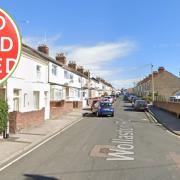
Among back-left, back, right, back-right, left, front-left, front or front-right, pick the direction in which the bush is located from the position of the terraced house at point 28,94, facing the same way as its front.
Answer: front-right

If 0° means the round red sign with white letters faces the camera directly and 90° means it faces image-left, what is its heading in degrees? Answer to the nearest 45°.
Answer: approximately 0°

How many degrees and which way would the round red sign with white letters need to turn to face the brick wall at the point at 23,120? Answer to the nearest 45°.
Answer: approximately 180°

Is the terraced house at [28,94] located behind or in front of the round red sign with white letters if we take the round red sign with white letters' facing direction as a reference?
behind

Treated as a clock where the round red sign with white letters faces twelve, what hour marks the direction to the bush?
The bush is roughly at 6 o'clock from the round red sign with white letters.
